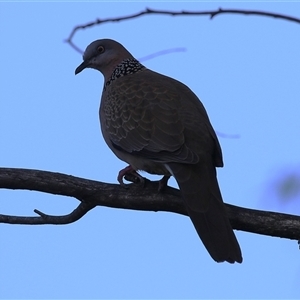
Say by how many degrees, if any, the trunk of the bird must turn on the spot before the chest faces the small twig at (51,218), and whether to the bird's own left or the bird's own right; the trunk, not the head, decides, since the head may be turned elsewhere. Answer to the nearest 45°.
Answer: approximately 45° to the bird's own left

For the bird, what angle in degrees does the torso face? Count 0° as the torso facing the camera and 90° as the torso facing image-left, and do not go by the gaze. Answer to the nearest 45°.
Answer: approximately 135°
